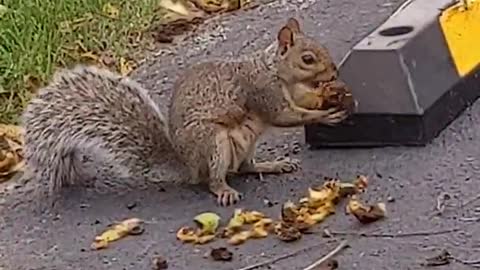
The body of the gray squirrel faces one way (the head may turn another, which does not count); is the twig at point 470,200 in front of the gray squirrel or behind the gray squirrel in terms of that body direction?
in front

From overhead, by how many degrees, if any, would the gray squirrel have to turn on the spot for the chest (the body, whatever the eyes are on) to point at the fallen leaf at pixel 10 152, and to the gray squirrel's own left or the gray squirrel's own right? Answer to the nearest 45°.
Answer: approximately 135° to the gray squirrel's own left

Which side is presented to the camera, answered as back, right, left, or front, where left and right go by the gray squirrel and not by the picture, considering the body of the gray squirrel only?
right

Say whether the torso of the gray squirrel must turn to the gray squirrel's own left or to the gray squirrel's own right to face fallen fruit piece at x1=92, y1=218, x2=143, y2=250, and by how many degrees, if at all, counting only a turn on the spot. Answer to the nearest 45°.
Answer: approximately 135° to the gray squirrel's own right

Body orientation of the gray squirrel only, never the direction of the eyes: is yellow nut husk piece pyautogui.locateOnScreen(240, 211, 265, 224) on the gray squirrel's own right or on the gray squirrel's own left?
on the gray squirrel's own right

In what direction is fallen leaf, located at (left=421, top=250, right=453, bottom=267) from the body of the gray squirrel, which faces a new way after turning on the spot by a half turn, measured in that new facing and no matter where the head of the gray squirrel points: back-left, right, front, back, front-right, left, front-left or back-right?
back-left

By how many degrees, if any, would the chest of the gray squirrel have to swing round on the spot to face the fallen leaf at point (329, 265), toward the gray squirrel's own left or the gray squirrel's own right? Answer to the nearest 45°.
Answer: approximately 45° to the gray squirrel's own right

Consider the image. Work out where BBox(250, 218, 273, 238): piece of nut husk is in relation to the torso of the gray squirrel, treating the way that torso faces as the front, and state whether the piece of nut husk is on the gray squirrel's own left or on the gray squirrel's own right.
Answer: on the gray squirrel's own right

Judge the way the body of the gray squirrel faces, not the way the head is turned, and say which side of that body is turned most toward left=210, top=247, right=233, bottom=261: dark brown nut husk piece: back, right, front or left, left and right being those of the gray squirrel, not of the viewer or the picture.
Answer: right

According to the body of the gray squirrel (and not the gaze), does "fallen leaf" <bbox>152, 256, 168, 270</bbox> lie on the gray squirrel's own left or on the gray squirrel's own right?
on the gray squirrel's own right

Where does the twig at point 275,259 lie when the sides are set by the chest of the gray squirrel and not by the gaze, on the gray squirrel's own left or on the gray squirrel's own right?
on the gray squirrel's own right
